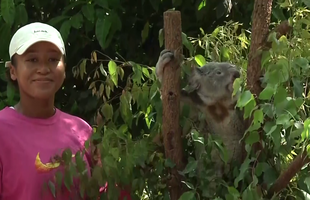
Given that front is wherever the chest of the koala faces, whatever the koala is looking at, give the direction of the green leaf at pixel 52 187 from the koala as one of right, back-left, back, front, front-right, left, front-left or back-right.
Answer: right

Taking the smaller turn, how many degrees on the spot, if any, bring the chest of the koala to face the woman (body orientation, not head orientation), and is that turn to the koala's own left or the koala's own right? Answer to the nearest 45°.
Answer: approximately 90° to the koala's own right
